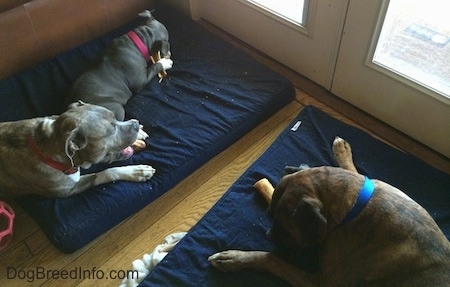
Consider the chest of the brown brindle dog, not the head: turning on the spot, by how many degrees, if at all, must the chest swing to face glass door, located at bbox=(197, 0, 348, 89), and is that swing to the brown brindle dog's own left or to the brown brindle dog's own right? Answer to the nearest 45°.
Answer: approximately 45° to the brown brindle dog's own right

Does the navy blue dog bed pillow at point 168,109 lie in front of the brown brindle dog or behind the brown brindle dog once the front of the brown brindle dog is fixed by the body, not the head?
in front

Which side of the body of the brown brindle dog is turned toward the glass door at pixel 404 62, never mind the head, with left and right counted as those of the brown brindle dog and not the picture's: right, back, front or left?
right

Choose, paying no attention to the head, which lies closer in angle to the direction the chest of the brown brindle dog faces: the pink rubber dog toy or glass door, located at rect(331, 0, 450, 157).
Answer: the pink rubber dog toy

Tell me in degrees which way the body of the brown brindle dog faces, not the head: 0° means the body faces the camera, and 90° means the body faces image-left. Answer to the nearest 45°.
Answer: approximately 90°

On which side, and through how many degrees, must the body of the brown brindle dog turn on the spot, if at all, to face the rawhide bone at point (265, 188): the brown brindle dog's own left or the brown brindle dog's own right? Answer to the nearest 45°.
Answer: approximately 45° to the brown brindle dog's own right

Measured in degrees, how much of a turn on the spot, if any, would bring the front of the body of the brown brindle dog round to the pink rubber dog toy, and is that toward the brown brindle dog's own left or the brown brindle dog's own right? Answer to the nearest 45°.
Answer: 0° — it already faces it
